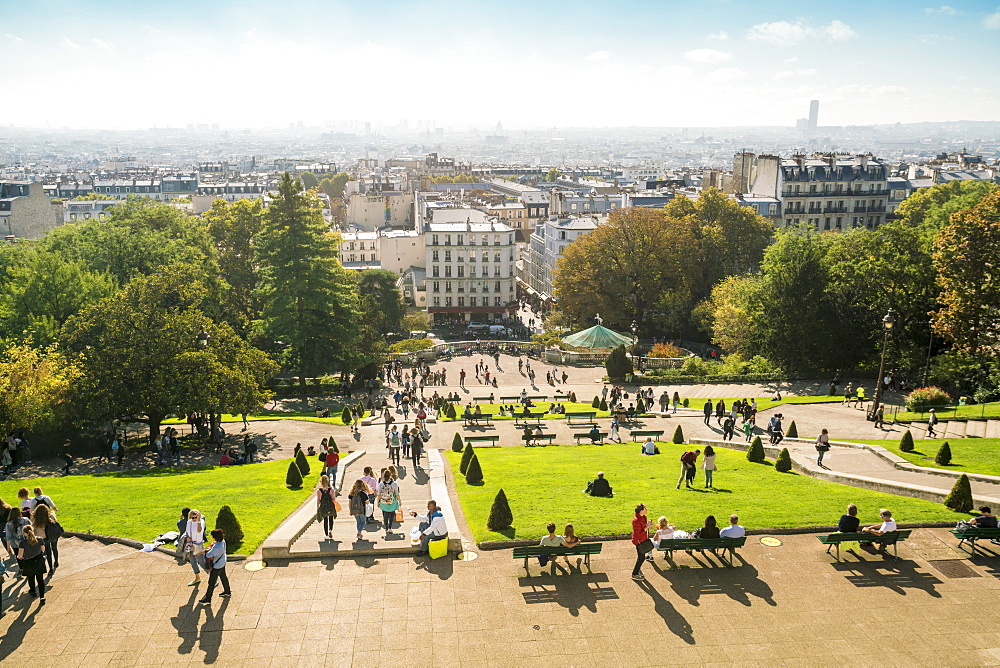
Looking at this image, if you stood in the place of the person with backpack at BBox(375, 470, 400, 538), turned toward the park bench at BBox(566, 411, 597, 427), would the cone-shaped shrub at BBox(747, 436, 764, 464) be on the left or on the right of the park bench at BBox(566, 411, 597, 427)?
right

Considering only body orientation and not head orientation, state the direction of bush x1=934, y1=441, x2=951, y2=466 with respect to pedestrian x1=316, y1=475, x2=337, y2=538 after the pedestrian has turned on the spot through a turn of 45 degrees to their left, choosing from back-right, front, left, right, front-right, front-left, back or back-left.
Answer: back-right

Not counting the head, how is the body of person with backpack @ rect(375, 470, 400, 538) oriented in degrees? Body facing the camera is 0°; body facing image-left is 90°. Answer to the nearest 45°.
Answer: approximately 180°

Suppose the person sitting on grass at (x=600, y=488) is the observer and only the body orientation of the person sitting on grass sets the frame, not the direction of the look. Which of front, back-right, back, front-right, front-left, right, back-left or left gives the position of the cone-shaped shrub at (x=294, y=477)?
left

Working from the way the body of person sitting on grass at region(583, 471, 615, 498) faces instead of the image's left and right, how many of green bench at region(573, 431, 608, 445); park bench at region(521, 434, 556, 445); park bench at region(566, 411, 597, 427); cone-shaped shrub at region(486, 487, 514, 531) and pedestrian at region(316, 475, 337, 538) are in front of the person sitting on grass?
3

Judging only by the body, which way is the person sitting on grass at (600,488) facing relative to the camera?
away from the camera

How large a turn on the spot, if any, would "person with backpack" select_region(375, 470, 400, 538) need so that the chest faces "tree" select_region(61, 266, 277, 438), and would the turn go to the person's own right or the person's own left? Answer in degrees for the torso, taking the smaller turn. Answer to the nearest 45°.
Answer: approximately 45° to the person's own left

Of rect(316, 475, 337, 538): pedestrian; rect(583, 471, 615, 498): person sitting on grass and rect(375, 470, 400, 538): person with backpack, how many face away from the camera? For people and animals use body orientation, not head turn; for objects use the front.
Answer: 3

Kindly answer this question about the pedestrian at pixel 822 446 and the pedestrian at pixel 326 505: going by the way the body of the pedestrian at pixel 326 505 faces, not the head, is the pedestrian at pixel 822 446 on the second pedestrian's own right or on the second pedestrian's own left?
on the second pedestrian's own right

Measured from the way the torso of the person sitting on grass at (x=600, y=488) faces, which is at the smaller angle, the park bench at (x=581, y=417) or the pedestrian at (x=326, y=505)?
the park bench

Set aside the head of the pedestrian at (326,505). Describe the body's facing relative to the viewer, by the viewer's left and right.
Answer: facing away from the viewer

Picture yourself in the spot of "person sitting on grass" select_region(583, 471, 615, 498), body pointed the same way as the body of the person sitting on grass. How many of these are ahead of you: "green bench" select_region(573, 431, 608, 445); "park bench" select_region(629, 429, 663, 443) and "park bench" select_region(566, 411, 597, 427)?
3

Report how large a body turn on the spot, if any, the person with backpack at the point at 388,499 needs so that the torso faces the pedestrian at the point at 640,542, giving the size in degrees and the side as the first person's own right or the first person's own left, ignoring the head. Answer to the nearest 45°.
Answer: approximately 135° to the first person's own right
